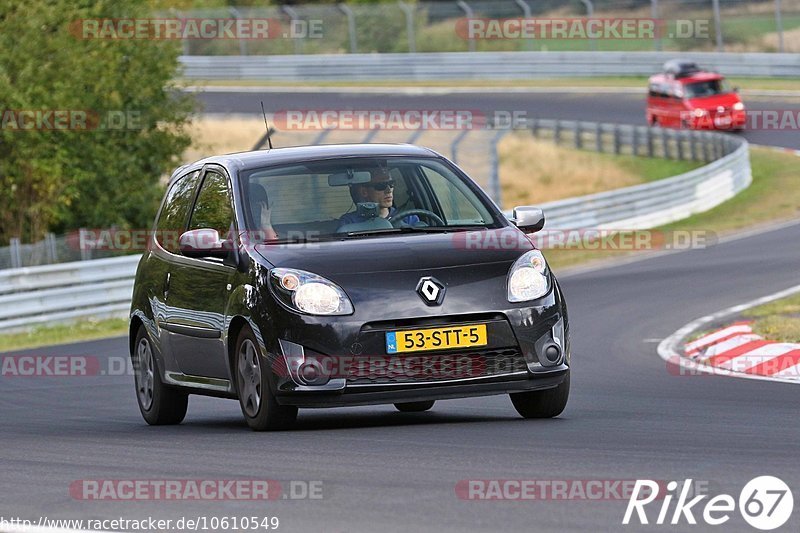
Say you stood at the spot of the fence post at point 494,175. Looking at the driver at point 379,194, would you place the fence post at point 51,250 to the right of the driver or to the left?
right

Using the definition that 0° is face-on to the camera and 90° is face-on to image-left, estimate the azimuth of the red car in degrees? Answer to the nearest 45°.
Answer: approximately 315°

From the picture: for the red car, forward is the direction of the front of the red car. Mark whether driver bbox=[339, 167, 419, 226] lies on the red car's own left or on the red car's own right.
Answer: on the red car's own right

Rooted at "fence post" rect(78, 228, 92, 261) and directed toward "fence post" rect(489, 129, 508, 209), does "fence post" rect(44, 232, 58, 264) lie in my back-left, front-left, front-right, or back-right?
back-left

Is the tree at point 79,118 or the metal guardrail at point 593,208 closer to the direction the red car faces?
the metal guardrail

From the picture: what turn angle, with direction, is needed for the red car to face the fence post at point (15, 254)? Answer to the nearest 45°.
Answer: approximately 90° to its right

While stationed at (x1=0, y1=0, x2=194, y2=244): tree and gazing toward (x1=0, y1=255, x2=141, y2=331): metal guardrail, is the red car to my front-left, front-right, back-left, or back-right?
back-left

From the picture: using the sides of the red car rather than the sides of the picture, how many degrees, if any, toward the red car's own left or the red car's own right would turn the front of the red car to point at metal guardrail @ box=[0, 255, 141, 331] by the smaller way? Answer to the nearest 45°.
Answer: approximately 45° to the red car's own right
